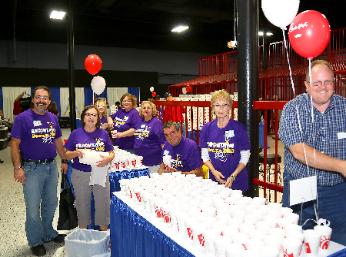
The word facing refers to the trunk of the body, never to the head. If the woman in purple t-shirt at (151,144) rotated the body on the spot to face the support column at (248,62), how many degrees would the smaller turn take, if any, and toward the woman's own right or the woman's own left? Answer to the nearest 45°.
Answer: approximately 90° to the woman's own left

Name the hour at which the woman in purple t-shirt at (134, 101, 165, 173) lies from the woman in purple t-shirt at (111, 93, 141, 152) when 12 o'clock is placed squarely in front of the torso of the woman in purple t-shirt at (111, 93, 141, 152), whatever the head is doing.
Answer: the woman in purple t-shirt at (134, 101, 165, 173) is roughly at 10 o'clock from the woman in purple t-shirt at (111, 93, 141, 152).

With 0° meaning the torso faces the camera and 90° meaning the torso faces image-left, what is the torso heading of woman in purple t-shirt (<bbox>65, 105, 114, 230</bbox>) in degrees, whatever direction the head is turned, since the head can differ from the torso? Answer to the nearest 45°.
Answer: approximately 0°

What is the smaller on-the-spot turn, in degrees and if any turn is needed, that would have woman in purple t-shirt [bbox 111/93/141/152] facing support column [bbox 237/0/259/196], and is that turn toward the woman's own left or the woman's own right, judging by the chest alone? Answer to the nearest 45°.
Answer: approximately 90° to the woman's own left

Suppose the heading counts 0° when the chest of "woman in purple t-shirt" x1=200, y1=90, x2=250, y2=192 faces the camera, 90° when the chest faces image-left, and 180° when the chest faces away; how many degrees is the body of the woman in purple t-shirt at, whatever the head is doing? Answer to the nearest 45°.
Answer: approximately 0°

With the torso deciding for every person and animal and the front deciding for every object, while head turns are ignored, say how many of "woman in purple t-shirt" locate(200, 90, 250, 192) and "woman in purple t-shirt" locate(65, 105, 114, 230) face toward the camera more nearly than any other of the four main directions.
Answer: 2
